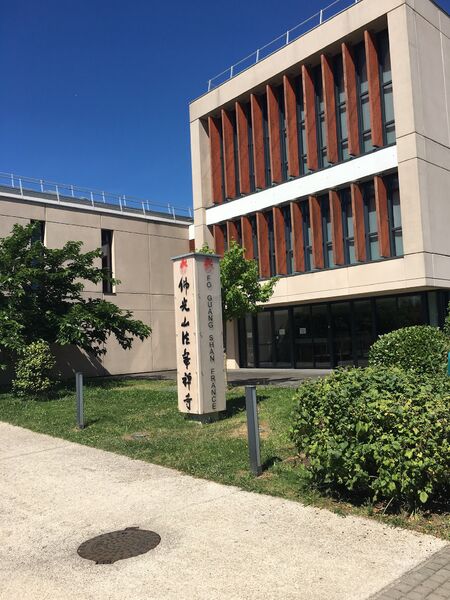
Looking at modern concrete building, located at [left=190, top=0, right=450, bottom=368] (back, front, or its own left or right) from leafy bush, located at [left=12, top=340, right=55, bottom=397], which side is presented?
front

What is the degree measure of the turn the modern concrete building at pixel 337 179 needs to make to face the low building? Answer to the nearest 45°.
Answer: approximately 45° to its right

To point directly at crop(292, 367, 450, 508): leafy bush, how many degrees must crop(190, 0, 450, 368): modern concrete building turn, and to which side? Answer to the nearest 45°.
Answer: approximately 45° to its left

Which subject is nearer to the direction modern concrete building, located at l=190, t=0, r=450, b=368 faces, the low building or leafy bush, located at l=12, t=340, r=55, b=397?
the leafy bush

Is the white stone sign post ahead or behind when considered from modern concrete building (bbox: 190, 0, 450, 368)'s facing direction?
ahead

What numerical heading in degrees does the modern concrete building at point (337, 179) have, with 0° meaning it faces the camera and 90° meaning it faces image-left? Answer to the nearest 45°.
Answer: approximately 45°

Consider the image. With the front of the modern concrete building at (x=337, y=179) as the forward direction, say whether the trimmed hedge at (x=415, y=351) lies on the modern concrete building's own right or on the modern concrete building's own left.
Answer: on the modern concrete building's own left

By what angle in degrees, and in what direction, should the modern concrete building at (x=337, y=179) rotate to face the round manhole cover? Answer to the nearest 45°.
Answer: approximately 45° to its left

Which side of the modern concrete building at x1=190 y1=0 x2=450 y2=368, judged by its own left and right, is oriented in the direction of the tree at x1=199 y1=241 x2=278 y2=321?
front
